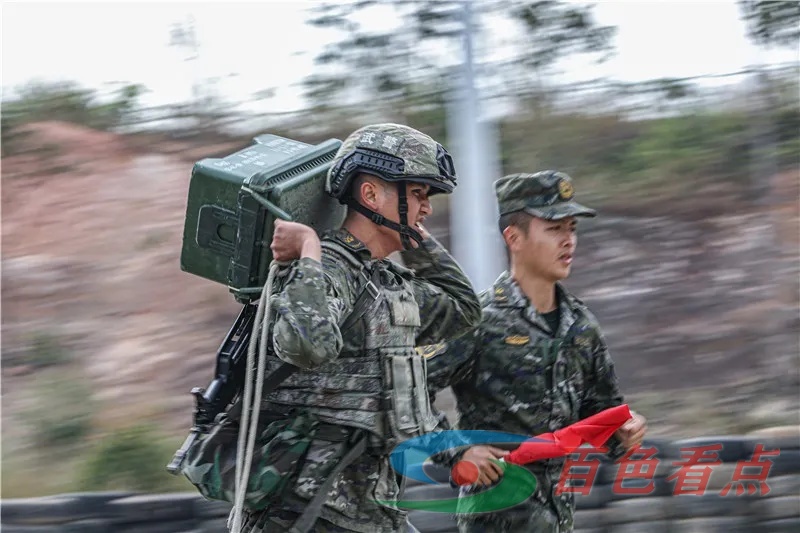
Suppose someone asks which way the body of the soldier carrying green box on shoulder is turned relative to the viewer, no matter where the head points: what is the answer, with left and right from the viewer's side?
facing the viewer and to the right of the viewer

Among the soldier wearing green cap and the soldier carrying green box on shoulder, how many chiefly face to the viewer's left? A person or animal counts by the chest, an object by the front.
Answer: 0

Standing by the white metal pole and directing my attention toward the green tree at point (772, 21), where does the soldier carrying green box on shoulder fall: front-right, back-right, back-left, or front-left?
back-right

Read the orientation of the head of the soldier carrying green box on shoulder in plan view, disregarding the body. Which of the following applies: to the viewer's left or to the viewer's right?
to the viewer's right

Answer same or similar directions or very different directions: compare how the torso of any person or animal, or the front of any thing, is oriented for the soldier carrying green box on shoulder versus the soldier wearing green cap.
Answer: same or similar directions

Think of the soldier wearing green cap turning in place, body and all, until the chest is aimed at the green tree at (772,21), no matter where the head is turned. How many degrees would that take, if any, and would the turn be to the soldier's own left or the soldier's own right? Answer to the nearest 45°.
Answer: approximately 135° to the soldier's own left

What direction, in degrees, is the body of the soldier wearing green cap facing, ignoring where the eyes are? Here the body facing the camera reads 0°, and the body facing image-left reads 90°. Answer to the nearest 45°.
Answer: approximately 315°

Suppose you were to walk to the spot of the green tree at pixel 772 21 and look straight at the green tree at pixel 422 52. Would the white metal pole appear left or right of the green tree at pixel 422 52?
left

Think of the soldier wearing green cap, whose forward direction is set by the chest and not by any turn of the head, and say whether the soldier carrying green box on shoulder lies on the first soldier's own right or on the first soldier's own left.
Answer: on the first soldier's own right

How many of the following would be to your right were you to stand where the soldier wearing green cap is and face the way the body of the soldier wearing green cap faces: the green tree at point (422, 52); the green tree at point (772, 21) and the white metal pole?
0

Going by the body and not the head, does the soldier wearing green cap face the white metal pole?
no

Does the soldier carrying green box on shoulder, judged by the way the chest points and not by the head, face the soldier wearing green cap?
no

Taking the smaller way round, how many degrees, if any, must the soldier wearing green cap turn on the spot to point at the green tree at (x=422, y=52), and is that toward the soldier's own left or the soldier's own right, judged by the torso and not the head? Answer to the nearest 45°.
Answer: approximately 135° to the soldier's own left

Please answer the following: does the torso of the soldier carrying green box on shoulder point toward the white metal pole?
no
